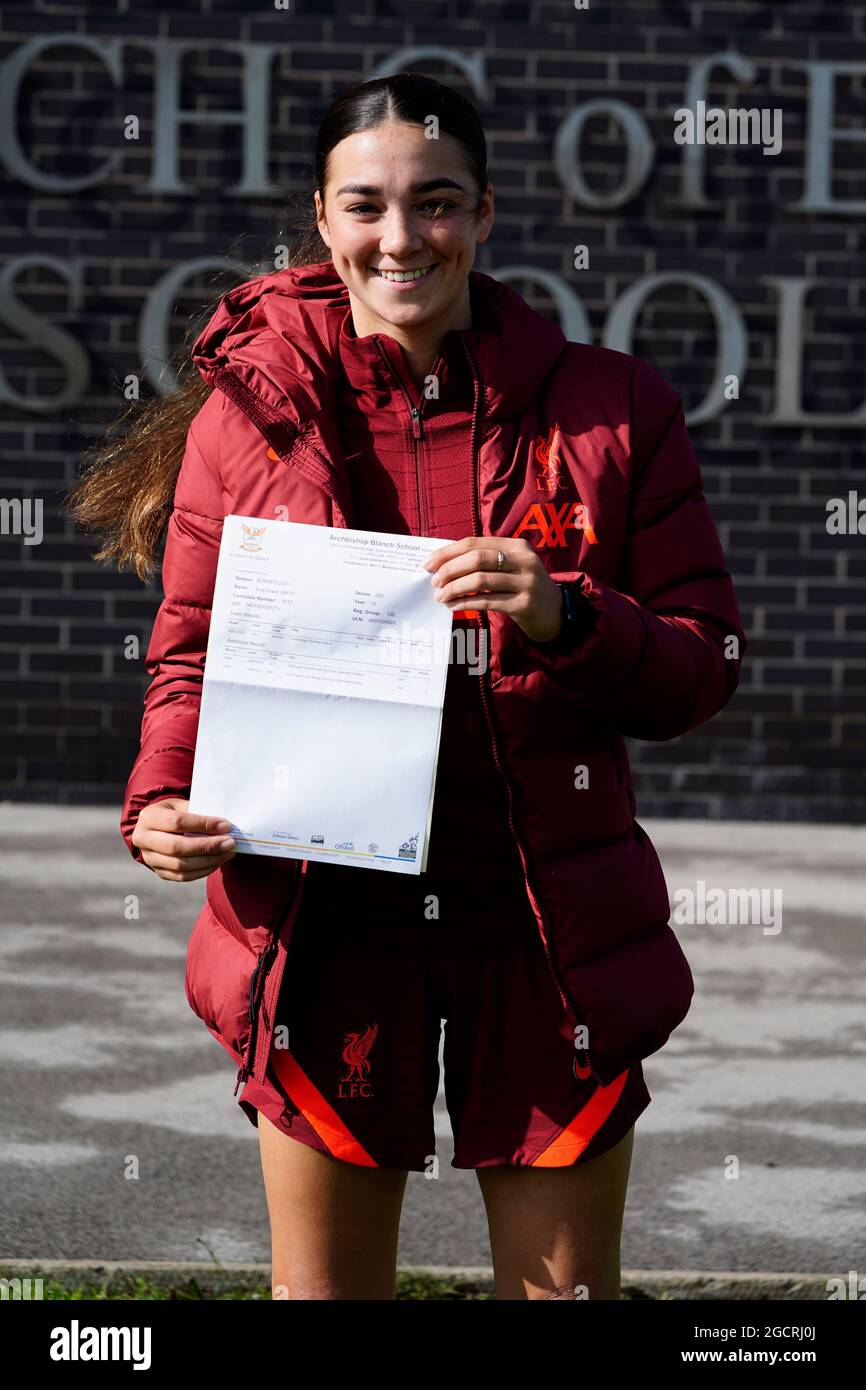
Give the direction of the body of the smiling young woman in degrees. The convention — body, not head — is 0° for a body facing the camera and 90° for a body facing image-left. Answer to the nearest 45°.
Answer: approximately 0°
